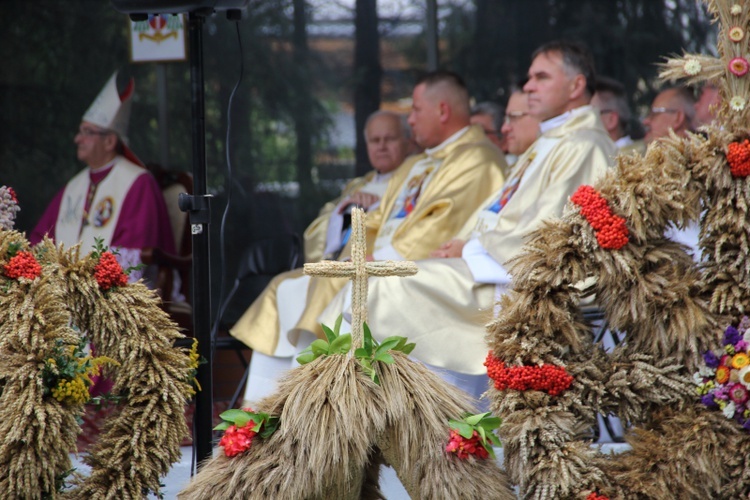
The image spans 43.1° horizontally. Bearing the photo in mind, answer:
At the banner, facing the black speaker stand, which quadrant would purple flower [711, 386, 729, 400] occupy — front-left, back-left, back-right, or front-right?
front-left

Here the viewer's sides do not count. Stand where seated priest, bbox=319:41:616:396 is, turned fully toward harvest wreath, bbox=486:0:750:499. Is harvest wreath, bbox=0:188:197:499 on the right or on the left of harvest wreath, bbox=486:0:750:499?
right

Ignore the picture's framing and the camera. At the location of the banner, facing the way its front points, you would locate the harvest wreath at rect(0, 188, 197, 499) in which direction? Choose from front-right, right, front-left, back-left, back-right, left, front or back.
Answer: front

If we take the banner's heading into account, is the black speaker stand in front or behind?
in front

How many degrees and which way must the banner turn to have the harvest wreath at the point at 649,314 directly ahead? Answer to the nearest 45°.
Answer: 0° — it already faces it

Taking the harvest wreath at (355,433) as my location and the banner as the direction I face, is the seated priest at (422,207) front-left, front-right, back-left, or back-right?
front-right

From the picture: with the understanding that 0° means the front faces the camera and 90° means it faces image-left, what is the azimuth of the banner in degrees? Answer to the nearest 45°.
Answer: approximately 0°

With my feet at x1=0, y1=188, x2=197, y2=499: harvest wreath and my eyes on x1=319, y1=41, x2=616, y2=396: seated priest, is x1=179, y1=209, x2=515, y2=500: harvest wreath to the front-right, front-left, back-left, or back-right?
front-right

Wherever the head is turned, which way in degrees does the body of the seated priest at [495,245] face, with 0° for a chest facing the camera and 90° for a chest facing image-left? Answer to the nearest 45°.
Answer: approximately 90°

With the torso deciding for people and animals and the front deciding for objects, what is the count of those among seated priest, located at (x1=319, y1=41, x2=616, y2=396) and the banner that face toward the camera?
1

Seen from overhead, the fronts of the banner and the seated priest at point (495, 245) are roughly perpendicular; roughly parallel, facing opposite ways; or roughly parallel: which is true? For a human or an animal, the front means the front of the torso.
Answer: roughly perpendicular

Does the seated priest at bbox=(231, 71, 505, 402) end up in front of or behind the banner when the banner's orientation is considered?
in front

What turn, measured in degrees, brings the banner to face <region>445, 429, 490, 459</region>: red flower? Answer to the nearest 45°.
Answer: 0° — it already faces it
